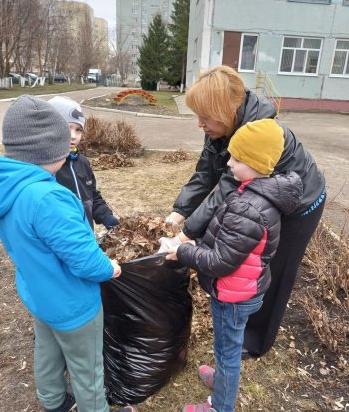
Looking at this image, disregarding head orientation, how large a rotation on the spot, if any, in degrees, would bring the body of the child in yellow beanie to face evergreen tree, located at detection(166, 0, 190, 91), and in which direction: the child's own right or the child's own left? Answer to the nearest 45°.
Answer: approximately 90° to the child's own right

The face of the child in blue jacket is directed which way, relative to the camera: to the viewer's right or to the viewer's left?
to the viewer's right

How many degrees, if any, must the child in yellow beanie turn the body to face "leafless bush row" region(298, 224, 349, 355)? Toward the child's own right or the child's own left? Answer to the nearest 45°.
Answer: approximately 135° to the child's own right

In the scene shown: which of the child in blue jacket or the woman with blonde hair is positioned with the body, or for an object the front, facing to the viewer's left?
the woman with blonde hair

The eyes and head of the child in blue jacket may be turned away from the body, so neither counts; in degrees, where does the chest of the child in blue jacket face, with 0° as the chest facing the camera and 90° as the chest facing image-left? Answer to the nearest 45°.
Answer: approximately 225°

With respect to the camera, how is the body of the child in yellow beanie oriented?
to the viewer's left

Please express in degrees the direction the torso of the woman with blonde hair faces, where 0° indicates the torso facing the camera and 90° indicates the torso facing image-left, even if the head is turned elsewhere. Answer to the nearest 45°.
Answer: approximately 90°

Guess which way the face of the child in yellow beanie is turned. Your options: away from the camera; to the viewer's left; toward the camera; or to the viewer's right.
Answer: to the viewer's left

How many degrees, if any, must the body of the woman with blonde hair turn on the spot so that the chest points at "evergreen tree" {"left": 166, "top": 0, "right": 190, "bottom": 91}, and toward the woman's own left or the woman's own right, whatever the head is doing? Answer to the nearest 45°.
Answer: approximately 90° to the woman's own right

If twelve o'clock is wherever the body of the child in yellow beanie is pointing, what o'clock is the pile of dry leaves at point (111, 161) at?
The pile of dry leaves is roughly at 2 o'clock from the child in yellow beanie.

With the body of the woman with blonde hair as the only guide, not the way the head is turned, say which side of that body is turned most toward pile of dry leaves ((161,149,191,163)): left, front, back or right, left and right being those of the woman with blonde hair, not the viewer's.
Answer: right

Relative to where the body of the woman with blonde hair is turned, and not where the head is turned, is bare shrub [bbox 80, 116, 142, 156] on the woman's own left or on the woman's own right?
on the woman's own right
